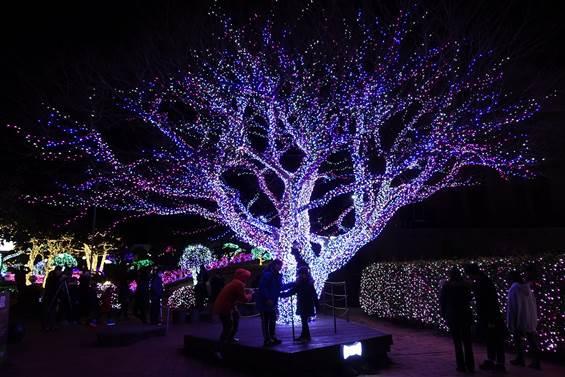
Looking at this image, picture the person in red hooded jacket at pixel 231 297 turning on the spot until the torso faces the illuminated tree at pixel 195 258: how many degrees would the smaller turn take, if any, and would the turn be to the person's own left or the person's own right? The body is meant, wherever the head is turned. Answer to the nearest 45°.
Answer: approximately 90° to the person's own left

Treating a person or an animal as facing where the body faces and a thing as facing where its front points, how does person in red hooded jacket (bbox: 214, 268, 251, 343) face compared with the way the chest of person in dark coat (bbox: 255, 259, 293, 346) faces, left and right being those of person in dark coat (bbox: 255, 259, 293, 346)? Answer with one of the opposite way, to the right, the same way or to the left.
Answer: the same way

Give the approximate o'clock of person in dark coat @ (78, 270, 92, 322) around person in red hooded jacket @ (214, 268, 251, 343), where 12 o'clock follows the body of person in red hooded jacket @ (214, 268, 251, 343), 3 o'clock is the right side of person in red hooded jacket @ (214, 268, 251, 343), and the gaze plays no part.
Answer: person in dark coat @ (78, 270, 92, 322) is roughly at 8 o'clock from person in red hooded jacket @ (214, 268, 251, 343).

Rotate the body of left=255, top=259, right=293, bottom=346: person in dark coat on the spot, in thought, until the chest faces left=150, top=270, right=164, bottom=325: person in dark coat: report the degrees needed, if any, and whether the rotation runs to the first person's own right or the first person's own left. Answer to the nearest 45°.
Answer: approximately 135° to the first person's own left

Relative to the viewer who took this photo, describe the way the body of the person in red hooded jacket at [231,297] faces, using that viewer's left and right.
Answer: facing to the right of the viewer
